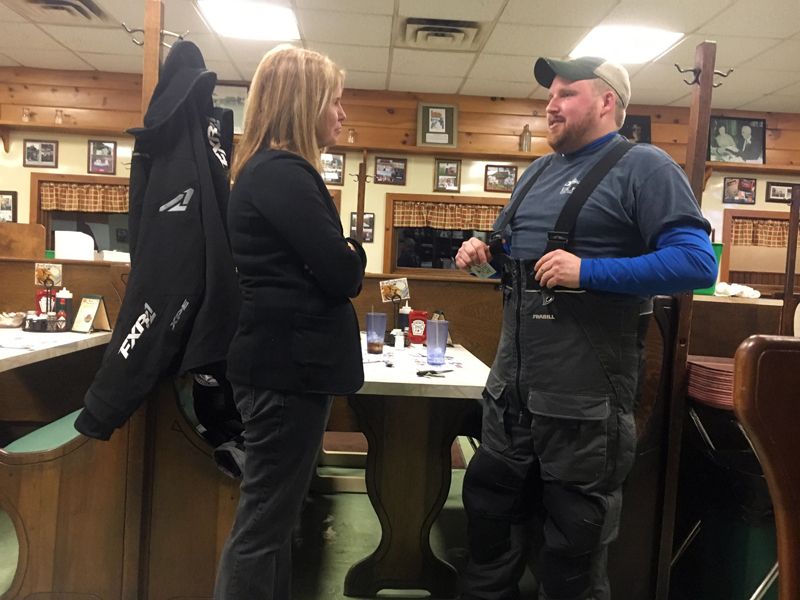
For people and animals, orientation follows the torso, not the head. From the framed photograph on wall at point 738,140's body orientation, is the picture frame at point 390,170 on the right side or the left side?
on its right

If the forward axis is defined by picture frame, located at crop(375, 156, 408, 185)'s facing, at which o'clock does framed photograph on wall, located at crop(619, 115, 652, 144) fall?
The framed photograph on wall is roughly at 9 o'clock from the picture frame.

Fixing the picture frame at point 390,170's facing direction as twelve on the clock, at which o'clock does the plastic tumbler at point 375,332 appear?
The plastic tumbler is roughly at 12 o'clock from the picture frame.

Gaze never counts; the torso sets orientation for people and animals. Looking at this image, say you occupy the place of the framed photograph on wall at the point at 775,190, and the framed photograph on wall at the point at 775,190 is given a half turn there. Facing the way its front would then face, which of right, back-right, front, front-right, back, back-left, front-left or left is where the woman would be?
back-left

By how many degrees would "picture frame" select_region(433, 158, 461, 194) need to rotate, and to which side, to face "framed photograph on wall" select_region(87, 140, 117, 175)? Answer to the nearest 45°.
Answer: approximately 90° to its right

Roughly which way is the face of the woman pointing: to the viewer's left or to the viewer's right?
to the viewer's right

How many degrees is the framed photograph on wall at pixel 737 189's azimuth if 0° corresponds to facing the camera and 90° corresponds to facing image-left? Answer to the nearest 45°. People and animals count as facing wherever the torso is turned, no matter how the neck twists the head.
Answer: approximately 0°

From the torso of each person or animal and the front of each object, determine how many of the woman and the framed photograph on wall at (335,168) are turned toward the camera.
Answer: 1

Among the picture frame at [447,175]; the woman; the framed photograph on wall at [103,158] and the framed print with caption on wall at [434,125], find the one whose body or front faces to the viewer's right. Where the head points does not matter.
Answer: the woman

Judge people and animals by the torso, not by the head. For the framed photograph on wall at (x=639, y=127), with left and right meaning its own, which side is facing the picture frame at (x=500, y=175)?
right

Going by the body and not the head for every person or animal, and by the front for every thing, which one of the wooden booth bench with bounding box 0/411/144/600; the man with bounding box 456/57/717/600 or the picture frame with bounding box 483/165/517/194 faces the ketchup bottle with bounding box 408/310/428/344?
the picture frame

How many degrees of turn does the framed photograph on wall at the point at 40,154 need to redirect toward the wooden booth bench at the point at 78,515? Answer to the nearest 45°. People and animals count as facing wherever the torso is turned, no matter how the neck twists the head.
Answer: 0° — it already faces it
